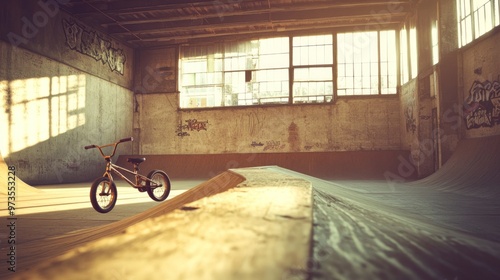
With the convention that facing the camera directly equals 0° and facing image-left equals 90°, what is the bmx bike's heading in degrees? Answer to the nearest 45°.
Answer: approximately 45°
